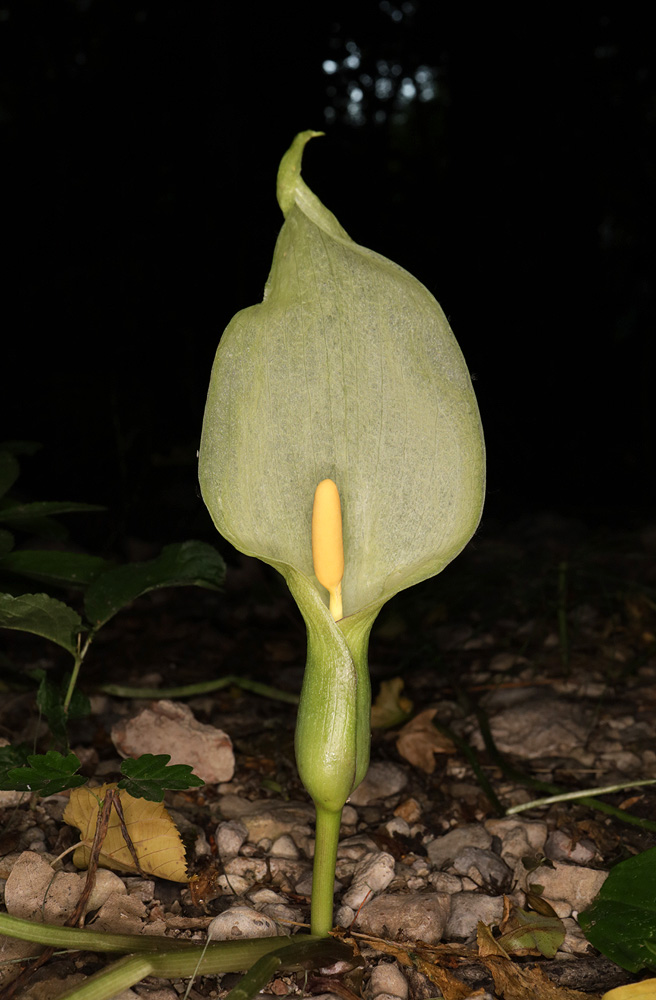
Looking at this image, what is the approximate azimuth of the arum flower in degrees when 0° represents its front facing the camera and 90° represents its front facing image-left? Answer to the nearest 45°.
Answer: approximately 0°
